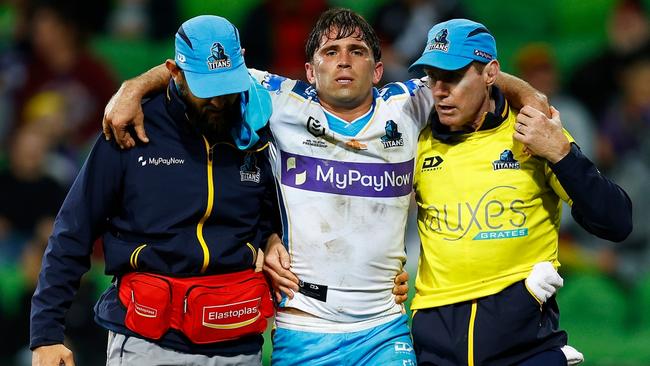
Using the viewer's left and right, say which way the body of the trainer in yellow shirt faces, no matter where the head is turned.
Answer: facing the viewer and to the left of the viewer
